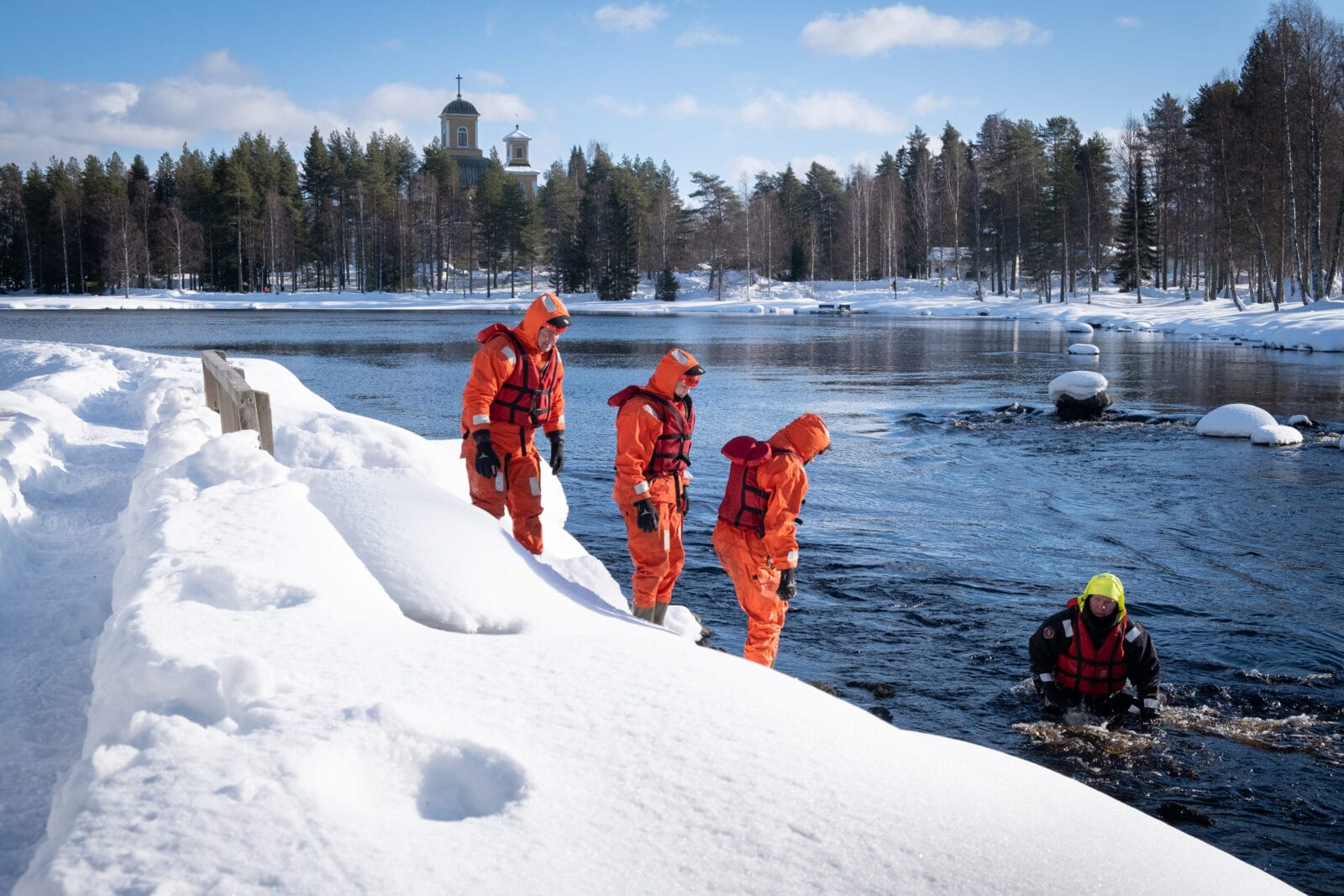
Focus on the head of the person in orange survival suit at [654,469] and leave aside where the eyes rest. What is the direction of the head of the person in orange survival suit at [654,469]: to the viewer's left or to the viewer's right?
to the viewer's right

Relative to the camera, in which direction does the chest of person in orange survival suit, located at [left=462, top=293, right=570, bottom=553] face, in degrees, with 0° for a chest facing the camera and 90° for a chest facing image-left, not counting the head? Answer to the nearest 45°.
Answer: approximately 315°

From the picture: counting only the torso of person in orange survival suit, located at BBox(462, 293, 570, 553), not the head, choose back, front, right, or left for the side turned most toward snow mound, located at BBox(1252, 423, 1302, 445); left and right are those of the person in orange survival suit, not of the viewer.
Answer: left

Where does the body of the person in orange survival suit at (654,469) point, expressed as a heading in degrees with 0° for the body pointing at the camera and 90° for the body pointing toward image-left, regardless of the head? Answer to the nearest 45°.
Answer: approximately 315°

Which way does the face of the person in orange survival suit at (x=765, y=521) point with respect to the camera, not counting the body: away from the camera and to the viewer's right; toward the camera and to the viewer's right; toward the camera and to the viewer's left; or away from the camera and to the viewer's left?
away from the camera and to the viewer's right

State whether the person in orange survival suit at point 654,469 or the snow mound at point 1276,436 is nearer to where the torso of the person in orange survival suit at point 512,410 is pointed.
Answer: the person in orange survival suit

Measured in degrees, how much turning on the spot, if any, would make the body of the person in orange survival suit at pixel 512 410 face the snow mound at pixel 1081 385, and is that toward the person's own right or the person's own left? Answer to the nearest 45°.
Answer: approximately 90° to the person's own left

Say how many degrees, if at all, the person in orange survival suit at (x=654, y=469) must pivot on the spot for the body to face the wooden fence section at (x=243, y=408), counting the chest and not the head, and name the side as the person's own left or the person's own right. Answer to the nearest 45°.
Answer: approximately 135° to the person's own right
